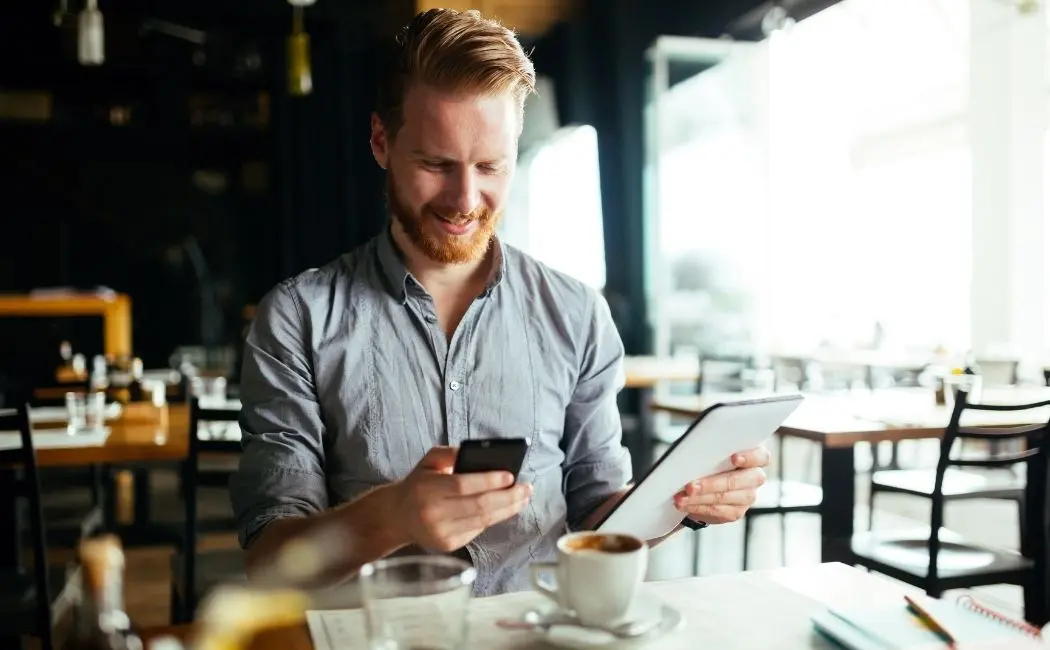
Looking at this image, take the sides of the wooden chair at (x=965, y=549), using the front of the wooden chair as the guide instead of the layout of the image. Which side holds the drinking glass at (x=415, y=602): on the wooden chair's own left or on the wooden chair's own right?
on the wooden chair's own left

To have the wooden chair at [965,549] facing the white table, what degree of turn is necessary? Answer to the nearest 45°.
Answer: approximately 135° to its left

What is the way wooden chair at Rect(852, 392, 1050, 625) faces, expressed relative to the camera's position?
facing away from the viewer and to the left of the viewer

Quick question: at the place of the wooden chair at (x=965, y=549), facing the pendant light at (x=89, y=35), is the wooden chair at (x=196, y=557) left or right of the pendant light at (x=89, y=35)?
left

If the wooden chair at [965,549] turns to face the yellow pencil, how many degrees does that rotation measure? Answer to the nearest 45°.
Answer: approximately 135° to its left

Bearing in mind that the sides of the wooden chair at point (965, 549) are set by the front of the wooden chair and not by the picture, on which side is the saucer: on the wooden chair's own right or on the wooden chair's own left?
on the wooden chair's own left

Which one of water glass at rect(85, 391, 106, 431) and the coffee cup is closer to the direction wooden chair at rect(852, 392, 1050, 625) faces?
the water glass

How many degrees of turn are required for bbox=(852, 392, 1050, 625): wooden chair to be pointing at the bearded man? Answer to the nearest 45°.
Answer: approximately 90° to its left

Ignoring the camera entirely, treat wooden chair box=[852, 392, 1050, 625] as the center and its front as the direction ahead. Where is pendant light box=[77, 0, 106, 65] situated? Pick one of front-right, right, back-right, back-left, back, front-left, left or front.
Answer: front-left
